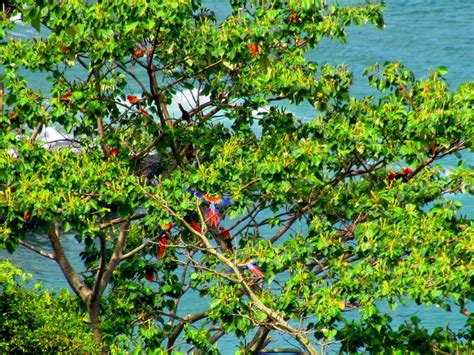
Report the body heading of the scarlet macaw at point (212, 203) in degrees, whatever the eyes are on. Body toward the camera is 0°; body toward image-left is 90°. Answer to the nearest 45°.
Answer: approximately 180°

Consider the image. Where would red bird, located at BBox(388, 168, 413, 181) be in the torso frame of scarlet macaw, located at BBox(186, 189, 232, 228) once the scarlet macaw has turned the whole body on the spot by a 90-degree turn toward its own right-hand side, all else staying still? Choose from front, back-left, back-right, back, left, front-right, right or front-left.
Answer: front

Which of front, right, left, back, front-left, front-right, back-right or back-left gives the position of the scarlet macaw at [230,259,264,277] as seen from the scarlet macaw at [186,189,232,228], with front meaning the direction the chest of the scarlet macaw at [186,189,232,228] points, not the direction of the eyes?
right
